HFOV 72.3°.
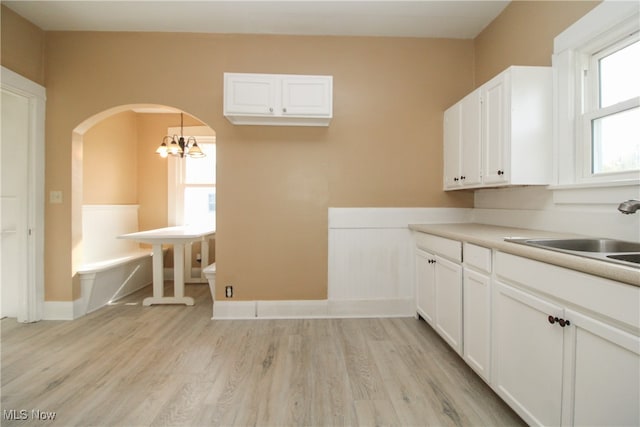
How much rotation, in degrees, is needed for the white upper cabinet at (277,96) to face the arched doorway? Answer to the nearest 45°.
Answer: approximately 135° to its right

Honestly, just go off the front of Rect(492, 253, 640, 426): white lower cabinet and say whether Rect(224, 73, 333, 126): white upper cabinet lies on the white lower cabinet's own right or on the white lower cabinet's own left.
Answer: on the white lower cabinet's own right

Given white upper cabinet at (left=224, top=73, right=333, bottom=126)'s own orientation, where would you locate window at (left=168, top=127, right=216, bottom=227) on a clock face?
The window is roughly at 5 o'clock from the white upper cabinet.

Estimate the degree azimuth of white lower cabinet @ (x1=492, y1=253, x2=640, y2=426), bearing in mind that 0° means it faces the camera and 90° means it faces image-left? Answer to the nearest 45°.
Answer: approximately 45°

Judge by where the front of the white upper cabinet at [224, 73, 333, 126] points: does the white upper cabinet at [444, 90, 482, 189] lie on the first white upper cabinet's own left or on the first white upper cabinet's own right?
on the first white upper cabinet's own left

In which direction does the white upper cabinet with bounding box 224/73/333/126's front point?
toward the camera

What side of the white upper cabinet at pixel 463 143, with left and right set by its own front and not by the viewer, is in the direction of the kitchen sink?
left

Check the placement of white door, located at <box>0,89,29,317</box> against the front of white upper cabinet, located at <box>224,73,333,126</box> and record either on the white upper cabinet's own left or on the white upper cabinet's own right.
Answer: on the white upper cabinet's own right

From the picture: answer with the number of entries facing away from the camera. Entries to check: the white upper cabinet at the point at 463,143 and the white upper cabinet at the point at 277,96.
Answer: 0

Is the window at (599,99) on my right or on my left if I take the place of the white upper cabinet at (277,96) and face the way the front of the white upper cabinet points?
on my left

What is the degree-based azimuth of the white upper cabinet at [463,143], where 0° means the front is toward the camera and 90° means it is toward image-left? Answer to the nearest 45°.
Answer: approximately 45°

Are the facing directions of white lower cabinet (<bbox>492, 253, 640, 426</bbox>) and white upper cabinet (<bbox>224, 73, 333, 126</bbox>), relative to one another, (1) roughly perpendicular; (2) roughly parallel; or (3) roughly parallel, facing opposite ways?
roughly perpendicular

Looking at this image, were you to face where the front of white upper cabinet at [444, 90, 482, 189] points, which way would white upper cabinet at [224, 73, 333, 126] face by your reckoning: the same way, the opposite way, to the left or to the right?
to the left
